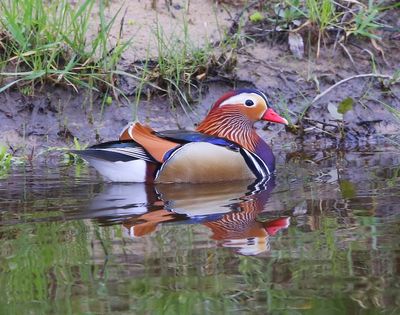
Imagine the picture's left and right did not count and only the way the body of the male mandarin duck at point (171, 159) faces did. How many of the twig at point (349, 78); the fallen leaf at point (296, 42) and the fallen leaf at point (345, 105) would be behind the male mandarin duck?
0

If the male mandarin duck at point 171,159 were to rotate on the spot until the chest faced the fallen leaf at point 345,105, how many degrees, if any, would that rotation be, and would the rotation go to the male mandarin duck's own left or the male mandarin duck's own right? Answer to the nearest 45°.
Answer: approximately 45° to the male mandarin duck's own left

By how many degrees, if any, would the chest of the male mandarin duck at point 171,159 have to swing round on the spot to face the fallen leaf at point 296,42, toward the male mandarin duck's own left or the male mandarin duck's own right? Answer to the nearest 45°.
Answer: approximately 45° to the male mandarin duck's own left

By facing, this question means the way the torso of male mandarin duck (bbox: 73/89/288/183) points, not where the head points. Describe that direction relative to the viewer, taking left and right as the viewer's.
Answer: facing to the right of the viewer

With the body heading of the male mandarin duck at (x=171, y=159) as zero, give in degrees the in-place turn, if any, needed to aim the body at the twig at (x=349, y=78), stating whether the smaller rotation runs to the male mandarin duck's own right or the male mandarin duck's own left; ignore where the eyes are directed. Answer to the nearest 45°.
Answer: approximately 45° to the male mandarin duck's own left

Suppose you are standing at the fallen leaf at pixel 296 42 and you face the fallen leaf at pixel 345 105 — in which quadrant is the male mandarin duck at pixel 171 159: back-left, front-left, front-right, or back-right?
front-right
